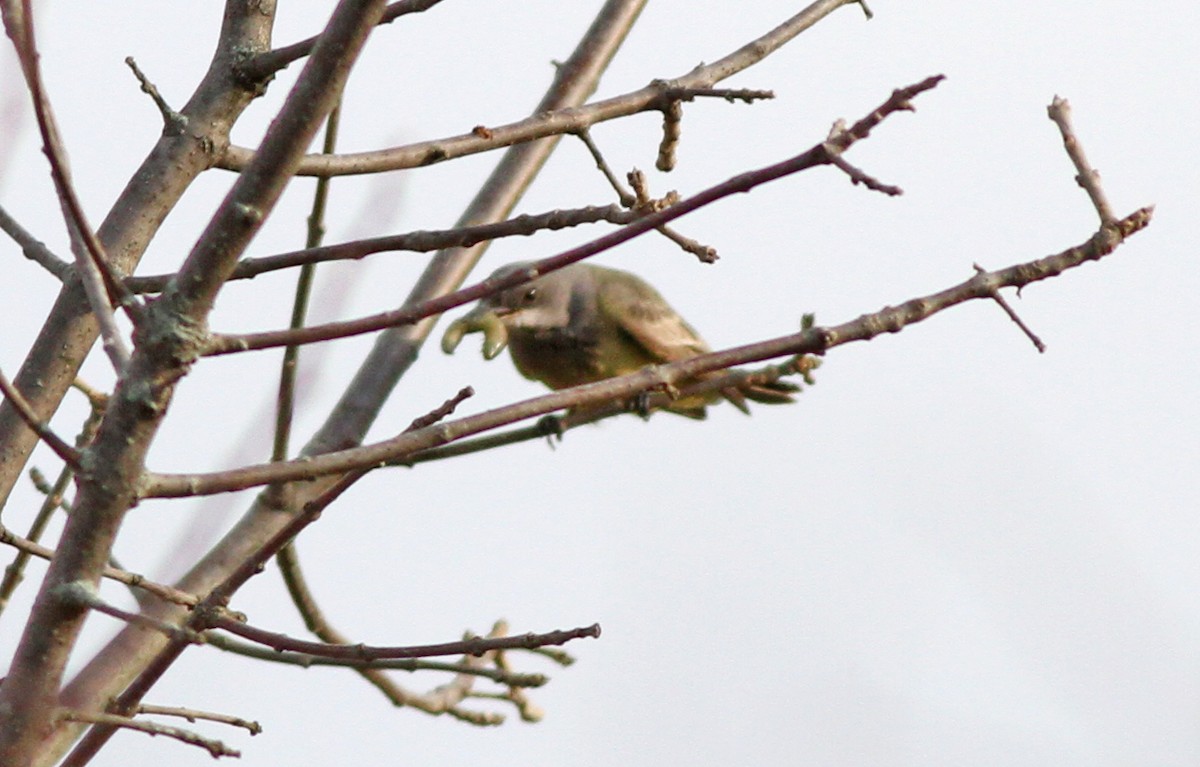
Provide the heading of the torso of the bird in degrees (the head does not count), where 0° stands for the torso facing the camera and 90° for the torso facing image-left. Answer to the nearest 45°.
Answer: approximately 90°

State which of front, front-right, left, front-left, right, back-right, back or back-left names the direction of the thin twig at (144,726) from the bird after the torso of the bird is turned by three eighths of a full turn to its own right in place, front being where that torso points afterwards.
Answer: back-left
